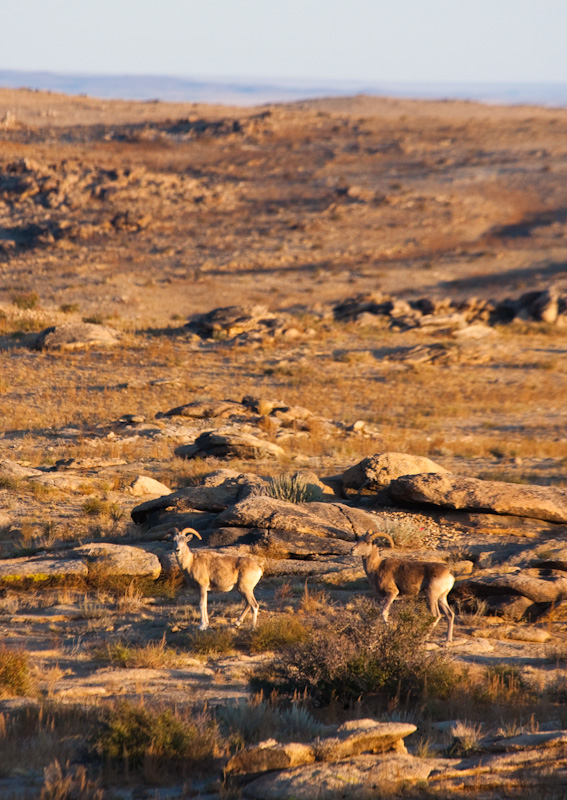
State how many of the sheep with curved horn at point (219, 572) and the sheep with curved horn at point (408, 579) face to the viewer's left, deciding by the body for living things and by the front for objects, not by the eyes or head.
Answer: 2

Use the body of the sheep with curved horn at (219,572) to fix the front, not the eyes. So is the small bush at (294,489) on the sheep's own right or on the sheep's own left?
on the sheep's own right

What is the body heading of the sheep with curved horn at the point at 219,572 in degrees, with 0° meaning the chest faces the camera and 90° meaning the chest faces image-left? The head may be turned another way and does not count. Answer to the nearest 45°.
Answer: approximately 90°

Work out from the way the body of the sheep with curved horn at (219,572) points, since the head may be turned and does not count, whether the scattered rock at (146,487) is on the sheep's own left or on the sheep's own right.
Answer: on the sheep's own right

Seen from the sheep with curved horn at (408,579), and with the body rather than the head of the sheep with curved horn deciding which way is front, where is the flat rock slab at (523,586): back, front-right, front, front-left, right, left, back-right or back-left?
back-right

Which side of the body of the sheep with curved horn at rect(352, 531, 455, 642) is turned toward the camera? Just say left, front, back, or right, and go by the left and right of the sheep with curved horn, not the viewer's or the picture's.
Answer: left
